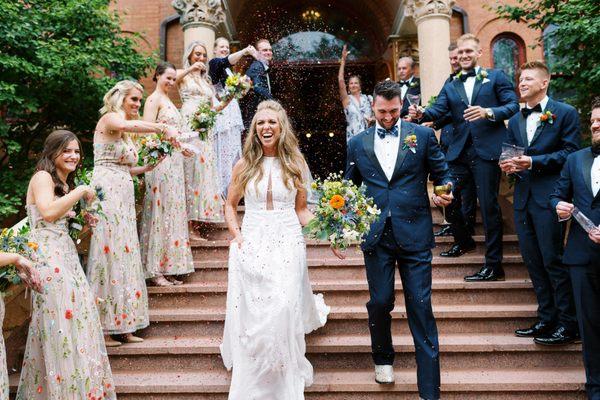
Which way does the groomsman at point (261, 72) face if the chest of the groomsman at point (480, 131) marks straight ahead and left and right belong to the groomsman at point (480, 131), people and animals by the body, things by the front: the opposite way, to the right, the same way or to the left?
to the left

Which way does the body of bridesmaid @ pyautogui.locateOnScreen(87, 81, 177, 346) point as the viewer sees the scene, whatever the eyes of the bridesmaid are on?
to the viewer's right

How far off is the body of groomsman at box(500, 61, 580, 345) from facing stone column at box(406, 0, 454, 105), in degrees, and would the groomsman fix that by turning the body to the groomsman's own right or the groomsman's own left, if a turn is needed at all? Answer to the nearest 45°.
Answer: approximately 135° to the groomsman's own right

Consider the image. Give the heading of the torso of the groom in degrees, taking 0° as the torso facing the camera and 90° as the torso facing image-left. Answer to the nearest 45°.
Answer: approximately 0°

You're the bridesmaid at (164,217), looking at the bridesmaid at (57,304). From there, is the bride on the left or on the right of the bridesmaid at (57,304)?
left

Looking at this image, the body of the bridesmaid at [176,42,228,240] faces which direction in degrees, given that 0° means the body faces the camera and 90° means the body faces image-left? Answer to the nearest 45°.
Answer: approximately 315°

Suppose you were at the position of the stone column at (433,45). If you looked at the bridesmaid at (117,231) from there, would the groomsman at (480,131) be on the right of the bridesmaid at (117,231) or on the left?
left

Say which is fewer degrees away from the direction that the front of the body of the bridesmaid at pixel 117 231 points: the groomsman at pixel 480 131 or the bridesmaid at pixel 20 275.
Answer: the groomsman

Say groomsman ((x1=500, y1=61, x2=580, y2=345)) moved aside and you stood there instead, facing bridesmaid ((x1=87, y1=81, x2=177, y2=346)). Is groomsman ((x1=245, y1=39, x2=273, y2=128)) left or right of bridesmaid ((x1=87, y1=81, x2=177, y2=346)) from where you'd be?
right

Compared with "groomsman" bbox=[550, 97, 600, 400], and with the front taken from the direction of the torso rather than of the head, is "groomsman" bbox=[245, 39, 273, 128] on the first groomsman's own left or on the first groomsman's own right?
on the first groomsman's own right

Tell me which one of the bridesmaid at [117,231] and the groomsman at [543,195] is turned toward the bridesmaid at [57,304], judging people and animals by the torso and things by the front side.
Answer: the groomsman

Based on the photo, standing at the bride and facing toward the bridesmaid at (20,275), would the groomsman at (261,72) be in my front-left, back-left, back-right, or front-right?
back-right
